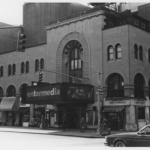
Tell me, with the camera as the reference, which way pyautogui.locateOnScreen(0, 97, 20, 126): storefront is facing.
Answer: facing the viewer and to the left of the viewer

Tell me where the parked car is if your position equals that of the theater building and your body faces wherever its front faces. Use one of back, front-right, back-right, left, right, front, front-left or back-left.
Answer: front-left

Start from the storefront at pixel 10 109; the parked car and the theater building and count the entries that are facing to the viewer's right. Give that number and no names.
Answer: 0

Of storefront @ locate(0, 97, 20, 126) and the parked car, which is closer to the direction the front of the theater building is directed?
the parked car

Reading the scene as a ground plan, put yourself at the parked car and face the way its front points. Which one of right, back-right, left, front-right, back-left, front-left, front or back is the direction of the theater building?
right

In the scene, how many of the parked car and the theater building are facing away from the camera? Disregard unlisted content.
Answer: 0

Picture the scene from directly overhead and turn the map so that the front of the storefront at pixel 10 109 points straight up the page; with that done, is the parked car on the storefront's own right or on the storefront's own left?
on the storefront's own left

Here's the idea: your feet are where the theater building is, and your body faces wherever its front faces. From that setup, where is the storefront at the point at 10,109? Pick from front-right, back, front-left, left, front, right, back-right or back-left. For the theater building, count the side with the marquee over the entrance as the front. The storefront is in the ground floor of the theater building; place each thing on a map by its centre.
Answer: right

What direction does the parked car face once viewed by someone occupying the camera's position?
facing to the left of the viewer

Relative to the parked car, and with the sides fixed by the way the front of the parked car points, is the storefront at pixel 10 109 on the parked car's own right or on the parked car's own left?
on the parked car's own right
